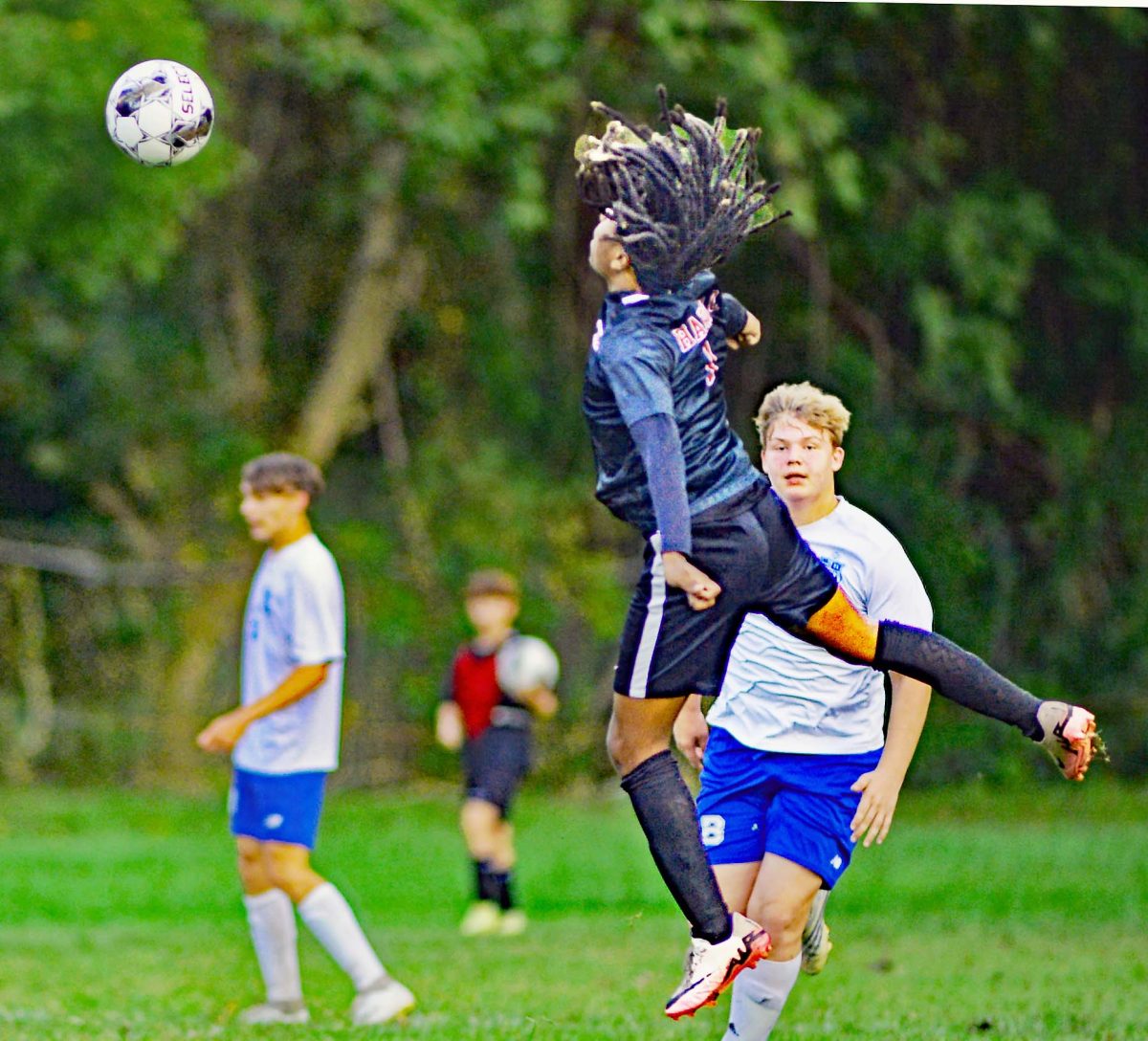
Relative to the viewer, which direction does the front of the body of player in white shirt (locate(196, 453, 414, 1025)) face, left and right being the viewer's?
facing to the left of the viewer

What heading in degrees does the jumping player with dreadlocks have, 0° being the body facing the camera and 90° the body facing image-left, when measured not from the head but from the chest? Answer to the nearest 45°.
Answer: approximately 135°
